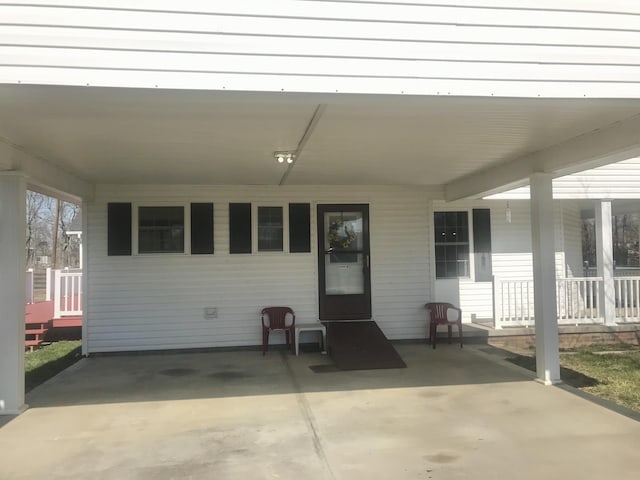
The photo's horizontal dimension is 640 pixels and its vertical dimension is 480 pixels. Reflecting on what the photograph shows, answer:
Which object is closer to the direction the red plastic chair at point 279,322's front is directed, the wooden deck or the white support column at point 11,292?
the white support column

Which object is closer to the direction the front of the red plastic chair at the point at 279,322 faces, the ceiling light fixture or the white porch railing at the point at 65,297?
the ceiling light fixture

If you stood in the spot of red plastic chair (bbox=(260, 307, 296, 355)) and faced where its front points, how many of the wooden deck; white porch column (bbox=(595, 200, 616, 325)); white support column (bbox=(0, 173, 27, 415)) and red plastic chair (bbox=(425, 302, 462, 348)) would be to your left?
2

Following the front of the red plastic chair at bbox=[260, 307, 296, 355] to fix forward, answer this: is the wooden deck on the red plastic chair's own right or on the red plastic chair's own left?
on the red plastic chair's own right

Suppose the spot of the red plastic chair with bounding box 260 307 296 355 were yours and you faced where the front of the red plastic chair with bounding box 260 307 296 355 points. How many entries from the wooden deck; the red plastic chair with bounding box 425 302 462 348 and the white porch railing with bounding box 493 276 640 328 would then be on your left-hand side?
2

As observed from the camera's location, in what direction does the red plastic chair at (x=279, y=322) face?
facing the viewer

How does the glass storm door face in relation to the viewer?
toward the camera

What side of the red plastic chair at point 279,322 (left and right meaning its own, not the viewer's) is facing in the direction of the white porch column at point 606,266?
left

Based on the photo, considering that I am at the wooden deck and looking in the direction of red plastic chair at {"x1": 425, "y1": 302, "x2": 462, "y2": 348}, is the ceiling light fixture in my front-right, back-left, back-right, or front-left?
front-right

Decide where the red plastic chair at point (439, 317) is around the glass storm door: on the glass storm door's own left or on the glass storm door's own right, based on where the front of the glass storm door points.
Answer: on the glass storm door's own left

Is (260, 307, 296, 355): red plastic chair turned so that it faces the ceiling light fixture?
yes

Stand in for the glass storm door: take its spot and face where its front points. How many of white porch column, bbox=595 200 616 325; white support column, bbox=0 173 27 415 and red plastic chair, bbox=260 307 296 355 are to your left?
1

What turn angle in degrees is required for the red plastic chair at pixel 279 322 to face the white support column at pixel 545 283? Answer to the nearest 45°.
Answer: approximately 45° to its left

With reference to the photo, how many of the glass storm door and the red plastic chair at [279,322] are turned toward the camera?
2

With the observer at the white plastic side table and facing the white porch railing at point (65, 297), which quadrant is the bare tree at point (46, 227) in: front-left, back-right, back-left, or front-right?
front-right

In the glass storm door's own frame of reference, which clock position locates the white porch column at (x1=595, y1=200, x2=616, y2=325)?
The white porch column is roughly at 9 o'clock from the glass storm door.

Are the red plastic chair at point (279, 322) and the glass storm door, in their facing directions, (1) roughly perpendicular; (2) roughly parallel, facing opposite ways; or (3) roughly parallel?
roughly parallel
